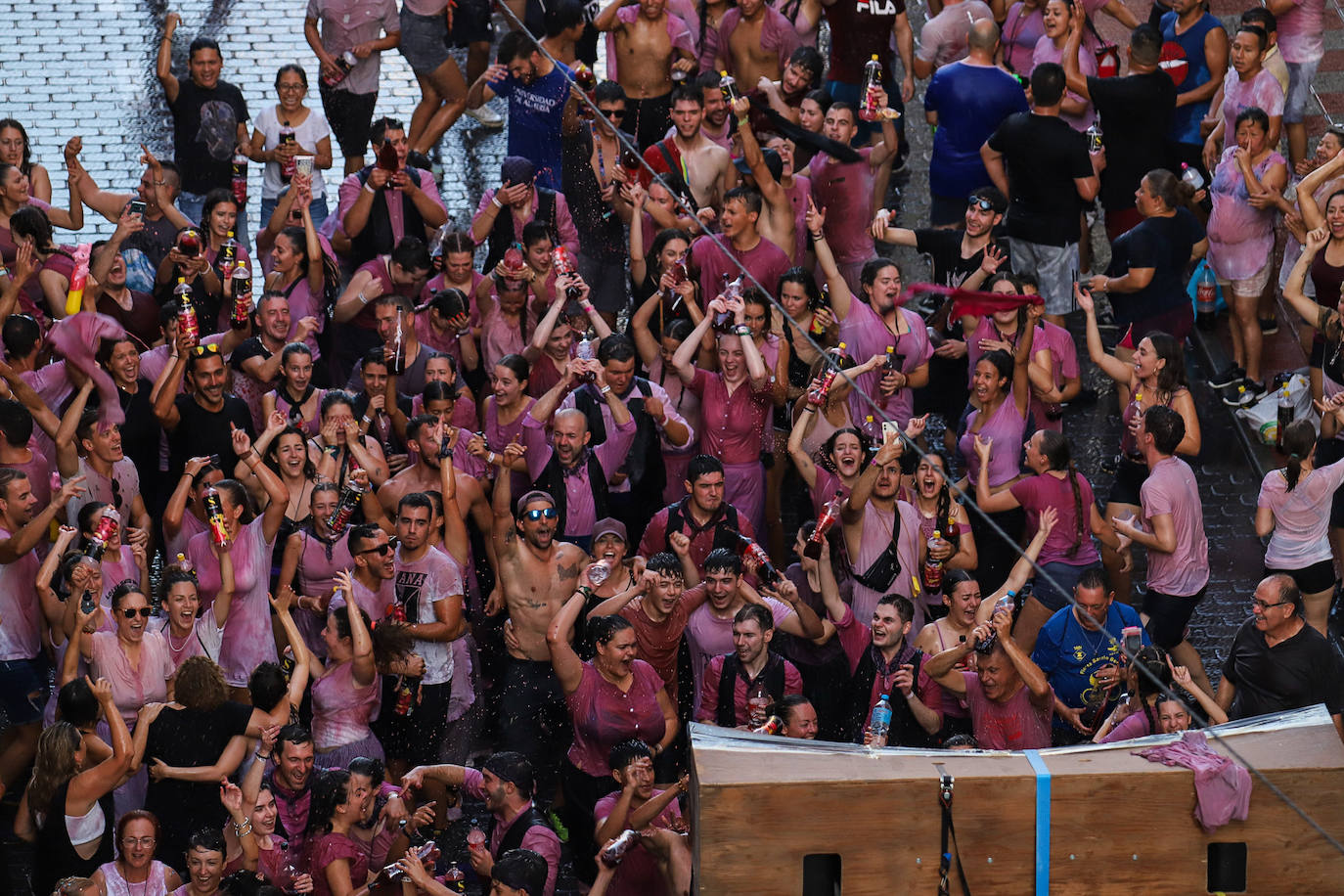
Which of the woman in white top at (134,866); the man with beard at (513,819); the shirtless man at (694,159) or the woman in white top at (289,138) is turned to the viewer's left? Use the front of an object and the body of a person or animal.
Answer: the man with beard

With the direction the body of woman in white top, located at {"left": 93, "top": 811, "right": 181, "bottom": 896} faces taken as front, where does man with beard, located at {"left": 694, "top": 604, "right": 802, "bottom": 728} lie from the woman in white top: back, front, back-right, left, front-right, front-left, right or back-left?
left

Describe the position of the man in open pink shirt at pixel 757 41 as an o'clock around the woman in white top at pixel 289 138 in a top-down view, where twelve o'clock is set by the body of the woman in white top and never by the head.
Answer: The man in open pink shirt is roughly at 9 o'clock from the woman in white top.

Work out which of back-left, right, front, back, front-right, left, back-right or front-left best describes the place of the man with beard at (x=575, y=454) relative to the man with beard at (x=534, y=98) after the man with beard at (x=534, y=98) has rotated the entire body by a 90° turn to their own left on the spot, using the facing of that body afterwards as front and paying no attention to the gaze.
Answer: front-right

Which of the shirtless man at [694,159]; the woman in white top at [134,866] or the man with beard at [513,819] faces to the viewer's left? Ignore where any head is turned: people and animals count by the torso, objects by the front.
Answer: the man with beard

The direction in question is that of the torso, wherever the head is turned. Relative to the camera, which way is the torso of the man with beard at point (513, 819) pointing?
to the viewer's left

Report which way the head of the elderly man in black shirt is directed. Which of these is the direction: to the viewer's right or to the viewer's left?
to the viewer's left

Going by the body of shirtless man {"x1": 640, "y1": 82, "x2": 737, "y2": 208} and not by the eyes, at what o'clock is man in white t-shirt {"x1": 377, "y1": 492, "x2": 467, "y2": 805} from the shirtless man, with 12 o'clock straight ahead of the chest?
The man in white t-shirt is roughly at 1 o'clock from the shirtless man.

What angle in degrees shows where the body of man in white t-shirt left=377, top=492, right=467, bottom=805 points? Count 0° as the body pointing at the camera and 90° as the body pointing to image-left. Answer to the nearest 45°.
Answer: approximately 45°

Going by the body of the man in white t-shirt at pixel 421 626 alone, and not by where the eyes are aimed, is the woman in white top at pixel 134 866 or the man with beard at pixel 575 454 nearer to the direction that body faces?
the woman in white top

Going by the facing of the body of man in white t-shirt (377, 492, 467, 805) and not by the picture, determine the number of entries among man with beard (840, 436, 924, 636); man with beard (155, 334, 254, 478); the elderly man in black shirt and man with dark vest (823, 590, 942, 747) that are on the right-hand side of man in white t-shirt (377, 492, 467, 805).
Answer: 1

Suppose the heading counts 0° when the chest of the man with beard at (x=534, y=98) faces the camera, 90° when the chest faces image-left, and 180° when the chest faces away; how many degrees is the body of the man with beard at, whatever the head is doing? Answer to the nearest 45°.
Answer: approximately 45°

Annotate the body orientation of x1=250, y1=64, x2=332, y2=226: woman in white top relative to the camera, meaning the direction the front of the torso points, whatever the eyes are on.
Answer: toward the camera

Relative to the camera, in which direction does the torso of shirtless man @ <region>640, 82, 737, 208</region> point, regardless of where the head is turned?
toward the camera
